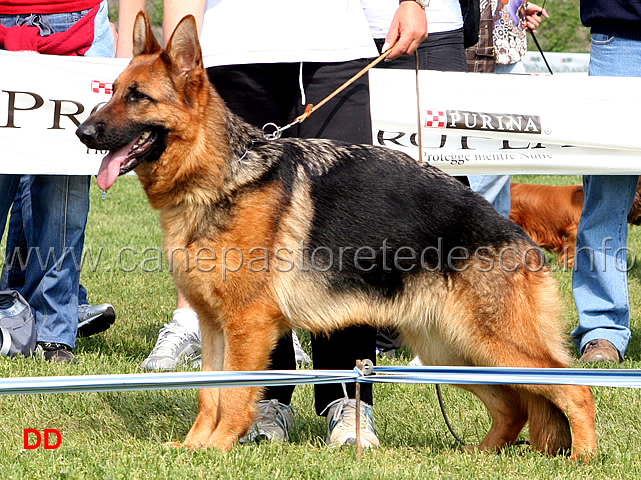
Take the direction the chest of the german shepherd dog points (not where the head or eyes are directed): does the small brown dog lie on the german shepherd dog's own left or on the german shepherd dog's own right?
on the german shepherd dog's own right

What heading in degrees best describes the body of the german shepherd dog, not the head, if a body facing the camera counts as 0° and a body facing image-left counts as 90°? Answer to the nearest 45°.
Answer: approximately 90°
